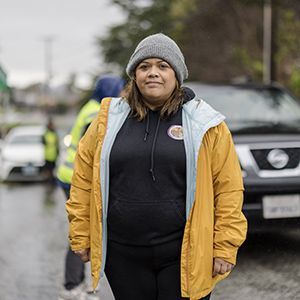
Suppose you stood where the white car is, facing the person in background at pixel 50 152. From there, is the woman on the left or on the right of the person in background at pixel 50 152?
right

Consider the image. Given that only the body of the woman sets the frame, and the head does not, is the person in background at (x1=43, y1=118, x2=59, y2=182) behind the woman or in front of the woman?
behind

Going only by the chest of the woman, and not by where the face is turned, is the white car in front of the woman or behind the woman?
behind

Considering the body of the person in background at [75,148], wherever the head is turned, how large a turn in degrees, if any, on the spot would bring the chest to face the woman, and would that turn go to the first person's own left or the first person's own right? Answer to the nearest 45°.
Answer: approximately 90° to the first person's own right

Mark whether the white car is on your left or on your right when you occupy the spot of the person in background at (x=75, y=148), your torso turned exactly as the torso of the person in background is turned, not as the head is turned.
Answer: on your left

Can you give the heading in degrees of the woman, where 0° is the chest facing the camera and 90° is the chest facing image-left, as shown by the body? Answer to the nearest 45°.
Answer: approximately 0°
